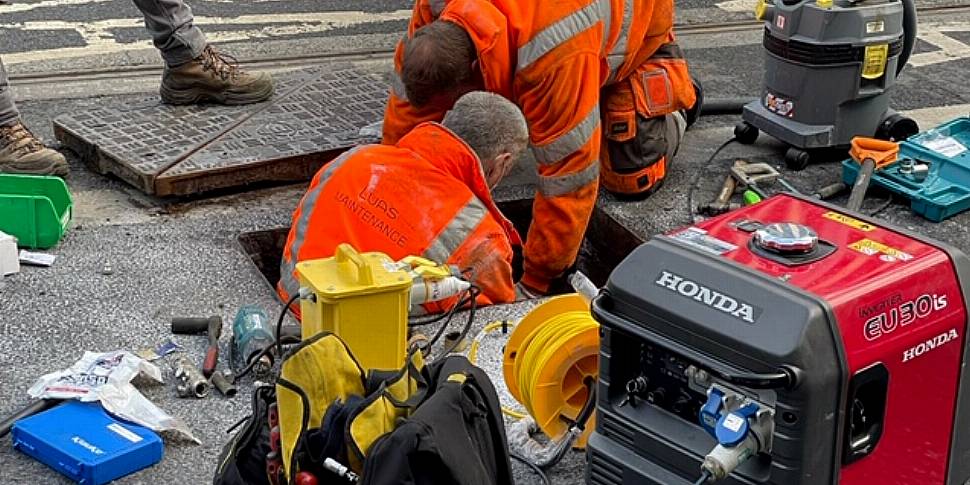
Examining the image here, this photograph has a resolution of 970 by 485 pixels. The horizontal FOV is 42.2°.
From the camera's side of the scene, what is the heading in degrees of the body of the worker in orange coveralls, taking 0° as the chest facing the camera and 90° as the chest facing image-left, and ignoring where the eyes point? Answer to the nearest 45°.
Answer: approximately 45°

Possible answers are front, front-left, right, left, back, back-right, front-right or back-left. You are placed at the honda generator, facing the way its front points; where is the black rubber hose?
back-right

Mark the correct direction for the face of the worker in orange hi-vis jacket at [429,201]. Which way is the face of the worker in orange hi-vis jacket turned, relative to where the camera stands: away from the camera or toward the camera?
away from the camera

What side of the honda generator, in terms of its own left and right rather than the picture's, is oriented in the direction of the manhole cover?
right

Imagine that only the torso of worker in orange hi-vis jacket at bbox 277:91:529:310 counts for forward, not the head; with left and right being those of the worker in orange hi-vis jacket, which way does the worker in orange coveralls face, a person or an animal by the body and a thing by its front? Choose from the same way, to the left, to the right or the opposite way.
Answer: the opposite way

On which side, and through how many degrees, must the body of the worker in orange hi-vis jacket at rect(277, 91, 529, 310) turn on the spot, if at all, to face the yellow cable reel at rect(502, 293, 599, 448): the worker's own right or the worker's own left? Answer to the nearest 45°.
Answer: approximately 135° to the worker's own right

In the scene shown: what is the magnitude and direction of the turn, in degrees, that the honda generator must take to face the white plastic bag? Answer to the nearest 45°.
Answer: approximately 45° to its right

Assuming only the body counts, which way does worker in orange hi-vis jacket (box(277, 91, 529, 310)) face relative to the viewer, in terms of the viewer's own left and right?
facing away from the viewer and to the right of the viewer

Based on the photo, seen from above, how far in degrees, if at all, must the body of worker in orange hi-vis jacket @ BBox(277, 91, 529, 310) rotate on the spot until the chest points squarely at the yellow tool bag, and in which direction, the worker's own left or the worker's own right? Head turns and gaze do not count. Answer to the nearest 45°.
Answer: approximately 135° to the worker's own right

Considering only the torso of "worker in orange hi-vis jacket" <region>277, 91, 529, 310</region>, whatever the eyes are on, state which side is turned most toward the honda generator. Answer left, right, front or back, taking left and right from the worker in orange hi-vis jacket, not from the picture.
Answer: right

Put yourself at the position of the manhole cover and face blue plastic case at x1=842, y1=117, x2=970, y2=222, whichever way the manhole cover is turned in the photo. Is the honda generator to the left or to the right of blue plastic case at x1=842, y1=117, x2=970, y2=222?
right

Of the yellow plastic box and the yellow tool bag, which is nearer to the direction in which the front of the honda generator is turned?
the yellow tool bag
